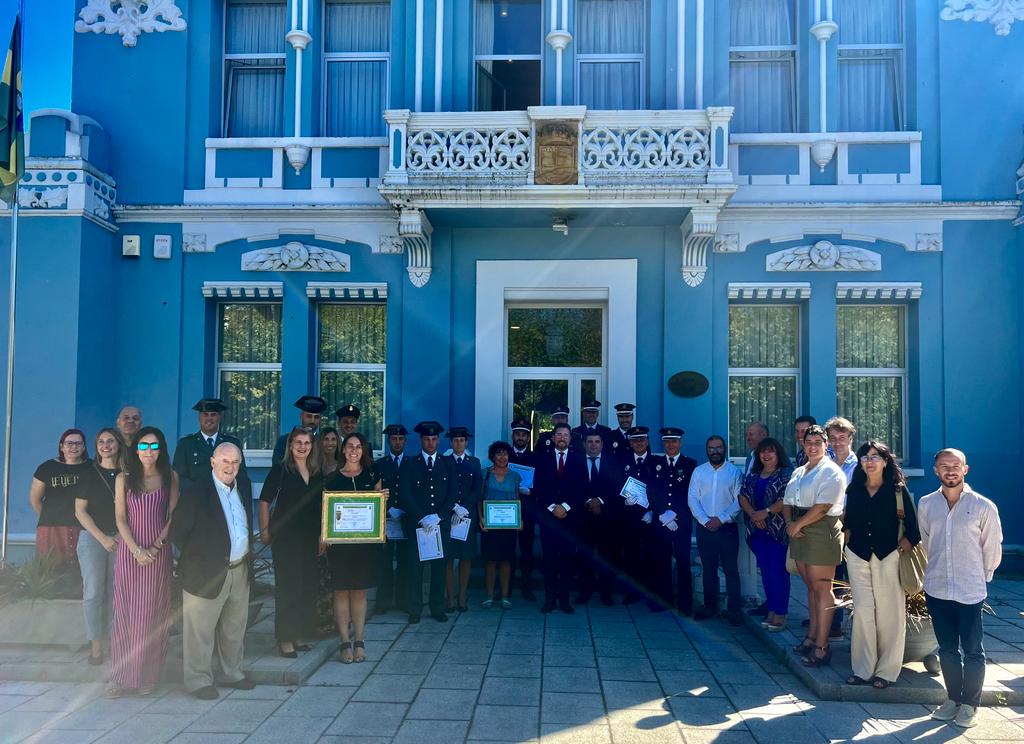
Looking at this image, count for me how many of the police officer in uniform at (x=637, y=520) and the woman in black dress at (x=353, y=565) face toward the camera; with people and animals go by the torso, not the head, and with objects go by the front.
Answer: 2

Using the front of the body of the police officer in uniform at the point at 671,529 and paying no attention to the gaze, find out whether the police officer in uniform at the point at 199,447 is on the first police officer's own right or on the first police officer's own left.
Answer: on the first police officer's own right

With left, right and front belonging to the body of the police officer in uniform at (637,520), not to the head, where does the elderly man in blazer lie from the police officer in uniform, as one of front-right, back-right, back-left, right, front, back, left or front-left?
front-right

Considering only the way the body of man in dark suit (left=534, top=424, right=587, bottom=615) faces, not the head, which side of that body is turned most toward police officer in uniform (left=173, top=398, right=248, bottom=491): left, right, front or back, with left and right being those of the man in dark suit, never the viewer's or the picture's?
right

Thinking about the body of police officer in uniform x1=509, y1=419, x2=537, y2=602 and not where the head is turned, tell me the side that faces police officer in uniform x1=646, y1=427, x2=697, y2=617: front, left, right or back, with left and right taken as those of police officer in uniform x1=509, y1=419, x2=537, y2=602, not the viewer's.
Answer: left

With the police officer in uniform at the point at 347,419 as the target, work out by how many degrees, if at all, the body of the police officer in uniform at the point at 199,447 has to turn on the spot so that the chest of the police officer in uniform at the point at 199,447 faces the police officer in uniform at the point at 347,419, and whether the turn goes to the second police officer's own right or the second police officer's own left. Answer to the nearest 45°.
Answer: approximately 90° to the second police officer's own left

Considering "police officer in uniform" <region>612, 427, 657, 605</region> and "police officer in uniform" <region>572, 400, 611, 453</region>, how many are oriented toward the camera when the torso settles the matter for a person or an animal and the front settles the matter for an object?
2
